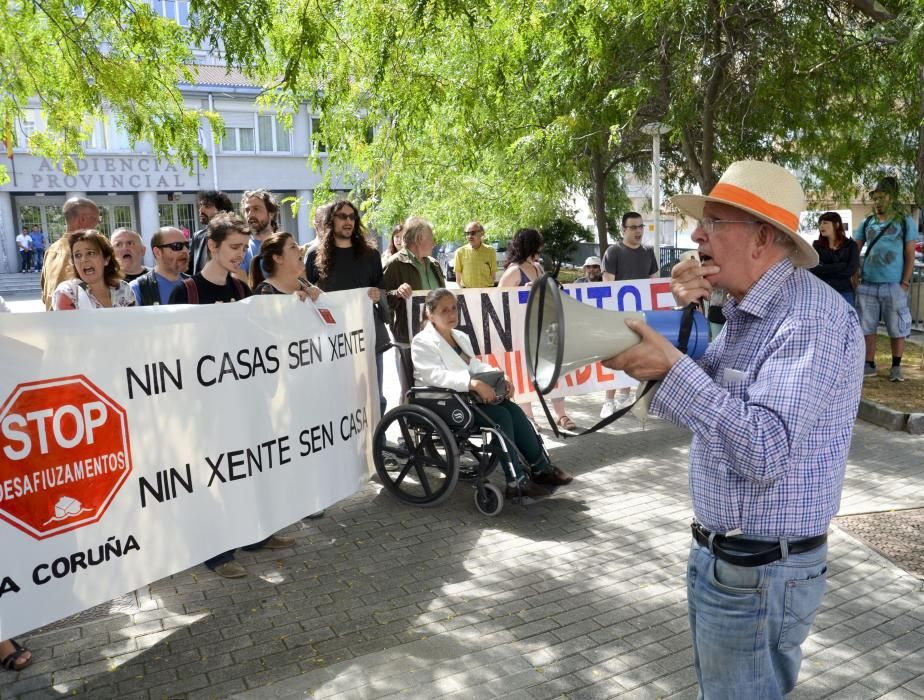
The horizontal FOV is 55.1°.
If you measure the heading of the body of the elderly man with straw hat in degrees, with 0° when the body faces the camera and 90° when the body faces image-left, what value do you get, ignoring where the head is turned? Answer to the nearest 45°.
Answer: approximately 90°

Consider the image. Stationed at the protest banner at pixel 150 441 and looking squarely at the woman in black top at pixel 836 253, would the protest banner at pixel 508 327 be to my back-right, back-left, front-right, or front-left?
front-left

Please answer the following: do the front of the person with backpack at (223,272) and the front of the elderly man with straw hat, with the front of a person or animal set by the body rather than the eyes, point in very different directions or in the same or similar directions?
very different directions

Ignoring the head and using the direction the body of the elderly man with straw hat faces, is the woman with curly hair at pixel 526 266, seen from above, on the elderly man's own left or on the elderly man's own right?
on the elderly man's own right

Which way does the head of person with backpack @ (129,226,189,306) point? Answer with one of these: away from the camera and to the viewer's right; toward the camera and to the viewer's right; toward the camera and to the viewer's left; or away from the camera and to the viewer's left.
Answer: toward the camera and to the viewer's right

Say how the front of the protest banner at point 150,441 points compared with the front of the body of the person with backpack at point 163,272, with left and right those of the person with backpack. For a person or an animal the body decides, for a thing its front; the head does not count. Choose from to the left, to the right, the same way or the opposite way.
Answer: the same way

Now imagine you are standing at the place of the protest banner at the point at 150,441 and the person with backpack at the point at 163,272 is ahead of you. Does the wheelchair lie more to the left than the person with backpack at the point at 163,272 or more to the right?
right

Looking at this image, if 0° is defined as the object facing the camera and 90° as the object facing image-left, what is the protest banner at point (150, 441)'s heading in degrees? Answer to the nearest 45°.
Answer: approximately 315°

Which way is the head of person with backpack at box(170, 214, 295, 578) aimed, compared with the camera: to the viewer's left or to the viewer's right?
to the viewer's right

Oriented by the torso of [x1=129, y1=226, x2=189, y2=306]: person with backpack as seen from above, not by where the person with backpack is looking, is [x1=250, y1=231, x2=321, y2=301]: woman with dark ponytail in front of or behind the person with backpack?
in front

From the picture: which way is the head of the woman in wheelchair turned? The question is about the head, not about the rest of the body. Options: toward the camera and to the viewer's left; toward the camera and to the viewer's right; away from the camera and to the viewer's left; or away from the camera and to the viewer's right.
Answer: toward the camera and to the viewer's right

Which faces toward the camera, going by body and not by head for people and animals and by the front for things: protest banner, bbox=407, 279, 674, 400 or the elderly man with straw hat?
the protest banner

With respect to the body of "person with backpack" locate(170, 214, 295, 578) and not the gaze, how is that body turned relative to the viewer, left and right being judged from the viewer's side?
facing the viewer and to the right of the viewer

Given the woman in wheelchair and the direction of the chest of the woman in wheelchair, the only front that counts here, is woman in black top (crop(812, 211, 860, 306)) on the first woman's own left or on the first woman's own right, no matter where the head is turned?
on the first woman's own left

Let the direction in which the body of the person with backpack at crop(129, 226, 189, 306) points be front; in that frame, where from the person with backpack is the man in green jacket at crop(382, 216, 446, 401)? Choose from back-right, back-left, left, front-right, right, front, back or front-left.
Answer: left

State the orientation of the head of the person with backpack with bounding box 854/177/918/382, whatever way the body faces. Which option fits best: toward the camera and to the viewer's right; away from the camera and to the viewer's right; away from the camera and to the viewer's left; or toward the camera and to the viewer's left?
toward the camera and to the viewer's left
